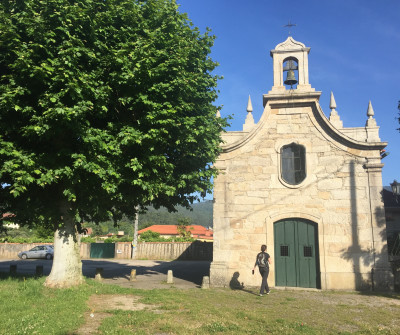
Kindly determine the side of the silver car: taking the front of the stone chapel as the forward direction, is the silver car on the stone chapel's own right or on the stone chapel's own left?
on the stone chapel's own right

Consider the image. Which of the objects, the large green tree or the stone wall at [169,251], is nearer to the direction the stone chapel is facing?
the large green tree

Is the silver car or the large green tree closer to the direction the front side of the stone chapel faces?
the large green tree

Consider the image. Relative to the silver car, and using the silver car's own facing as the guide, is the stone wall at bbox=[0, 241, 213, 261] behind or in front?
behind

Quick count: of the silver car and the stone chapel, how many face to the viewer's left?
1

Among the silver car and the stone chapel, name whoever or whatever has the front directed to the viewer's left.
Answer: the silver car

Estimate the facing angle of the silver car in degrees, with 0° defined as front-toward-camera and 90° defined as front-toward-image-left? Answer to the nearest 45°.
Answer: approximately 90°

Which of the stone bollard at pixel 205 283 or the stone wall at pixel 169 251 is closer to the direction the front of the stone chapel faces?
the stone bollard
